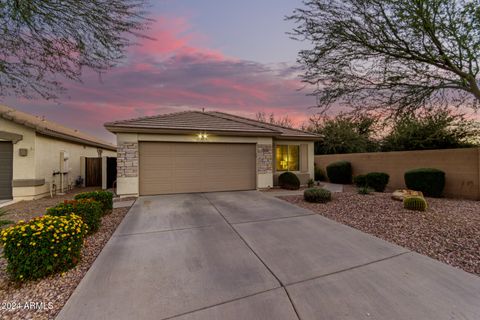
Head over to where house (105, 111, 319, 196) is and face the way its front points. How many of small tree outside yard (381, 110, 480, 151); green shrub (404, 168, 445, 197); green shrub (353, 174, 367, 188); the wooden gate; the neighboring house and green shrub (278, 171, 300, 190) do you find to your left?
4

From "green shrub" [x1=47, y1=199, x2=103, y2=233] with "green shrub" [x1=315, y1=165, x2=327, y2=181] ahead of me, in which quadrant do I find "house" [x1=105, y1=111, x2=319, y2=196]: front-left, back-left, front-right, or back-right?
front-left

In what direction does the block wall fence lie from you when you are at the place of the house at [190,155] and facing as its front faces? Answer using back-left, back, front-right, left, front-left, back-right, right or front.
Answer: left

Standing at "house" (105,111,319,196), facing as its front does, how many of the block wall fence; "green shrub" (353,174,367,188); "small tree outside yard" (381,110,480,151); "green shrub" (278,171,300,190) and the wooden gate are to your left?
4

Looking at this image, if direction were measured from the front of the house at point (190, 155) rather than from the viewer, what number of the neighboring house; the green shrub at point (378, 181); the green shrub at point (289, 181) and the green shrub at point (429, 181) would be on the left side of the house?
3

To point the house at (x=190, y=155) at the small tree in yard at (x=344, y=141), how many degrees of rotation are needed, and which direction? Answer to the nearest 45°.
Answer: approximately 135° to its left

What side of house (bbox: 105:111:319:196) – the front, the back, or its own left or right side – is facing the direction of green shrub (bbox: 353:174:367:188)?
left

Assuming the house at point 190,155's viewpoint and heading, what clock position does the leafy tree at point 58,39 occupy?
The leafy tree is roughly at 1 o'clock from the house.

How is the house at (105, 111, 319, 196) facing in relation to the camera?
toward the camera

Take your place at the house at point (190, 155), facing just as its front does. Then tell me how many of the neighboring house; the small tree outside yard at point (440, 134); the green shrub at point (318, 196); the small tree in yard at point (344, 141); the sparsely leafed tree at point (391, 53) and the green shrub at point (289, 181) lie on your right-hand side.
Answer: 1

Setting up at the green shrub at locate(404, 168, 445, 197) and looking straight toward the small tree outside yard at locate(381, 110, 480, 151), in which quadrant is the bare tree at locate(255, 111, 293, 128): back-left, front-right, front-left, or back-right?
front-left

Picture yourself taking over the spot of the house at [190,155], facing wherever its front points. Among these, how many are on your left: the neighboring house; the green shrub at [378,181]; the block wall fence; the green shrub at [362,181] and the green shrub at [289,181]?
4

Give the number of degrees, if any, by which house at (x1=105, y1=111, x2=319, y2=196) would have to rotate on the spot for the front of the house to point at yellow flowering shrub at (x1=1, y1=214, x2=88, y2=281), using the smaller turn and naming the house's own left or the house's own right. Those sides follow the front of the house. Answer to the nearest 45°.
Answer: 0° — it already faces it

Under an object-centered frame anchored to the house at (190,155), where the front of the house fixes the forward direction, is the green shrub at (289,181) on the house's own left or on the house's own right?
on the house's own left

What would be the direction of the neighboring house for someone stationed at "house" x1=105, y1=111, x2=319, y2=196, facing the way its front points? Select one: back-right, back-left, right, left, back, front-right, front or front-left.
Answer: right

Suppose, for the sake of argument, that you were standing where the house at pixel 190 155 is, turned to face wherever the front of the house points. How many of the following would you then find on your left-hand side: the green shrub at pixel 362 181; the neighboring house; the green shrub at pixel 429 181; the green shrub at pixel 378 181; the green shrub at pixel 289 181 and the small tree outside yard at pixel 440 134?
5

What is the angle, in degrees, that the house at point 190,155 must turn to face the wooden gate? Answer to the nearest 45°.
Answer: approximately 135° to its right

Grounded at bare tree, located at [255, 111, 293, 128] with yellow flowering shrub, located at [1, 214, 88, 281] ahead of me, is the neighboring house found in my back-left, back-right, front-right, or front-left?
front-right

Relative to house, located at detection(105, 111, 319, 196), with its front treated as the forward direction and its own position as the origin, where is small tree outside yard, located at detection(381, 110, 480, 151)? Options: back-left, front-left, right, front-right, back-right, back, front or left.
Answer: left
